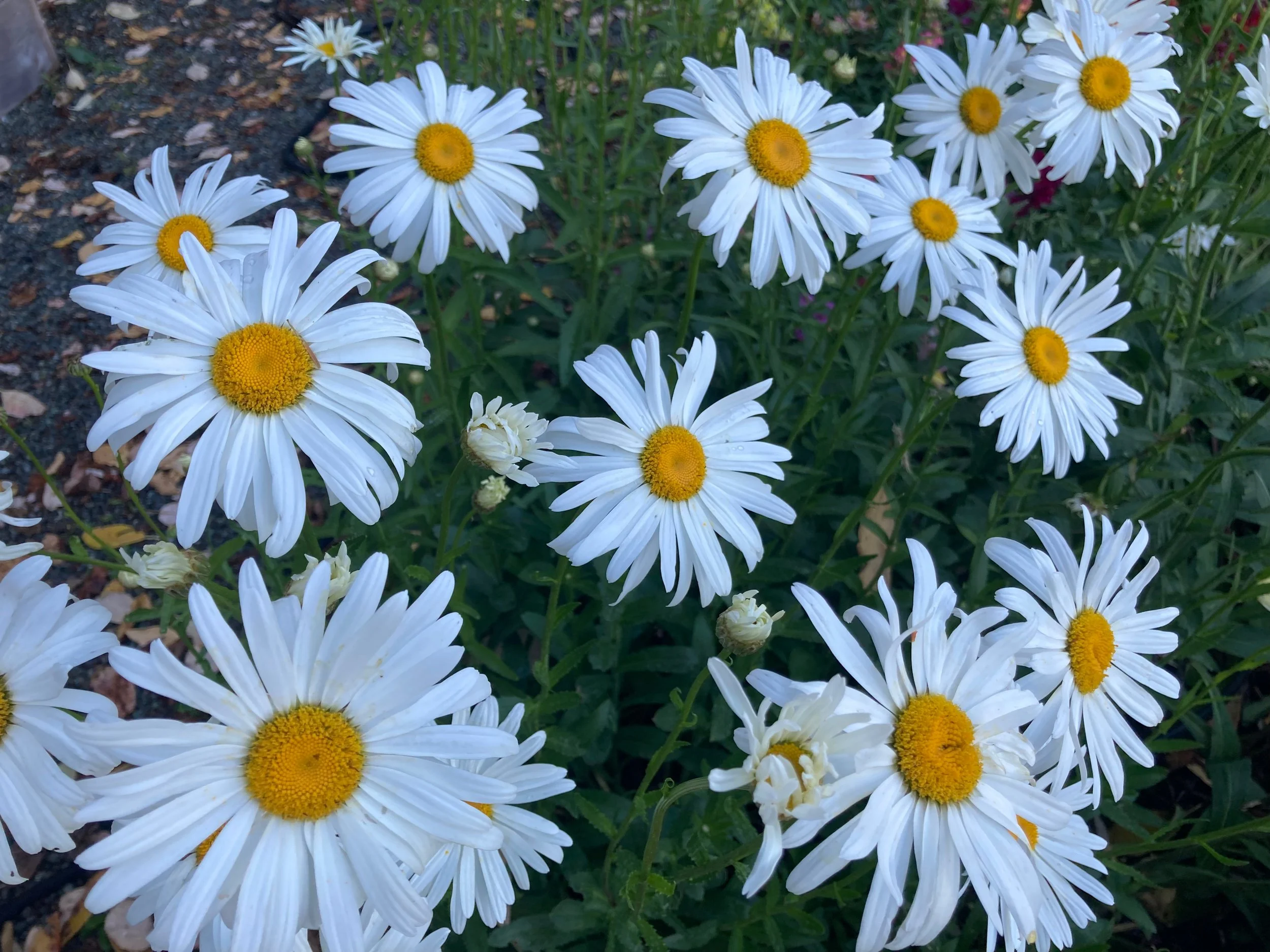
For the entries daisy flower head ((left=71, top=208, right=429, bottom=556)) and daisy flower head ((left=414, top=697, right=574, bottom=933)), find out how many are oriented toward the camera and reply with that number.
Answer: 2

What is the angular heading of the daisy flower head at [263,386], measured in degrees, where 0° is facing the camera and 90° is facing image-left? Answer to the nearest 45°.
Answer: approximately 0°

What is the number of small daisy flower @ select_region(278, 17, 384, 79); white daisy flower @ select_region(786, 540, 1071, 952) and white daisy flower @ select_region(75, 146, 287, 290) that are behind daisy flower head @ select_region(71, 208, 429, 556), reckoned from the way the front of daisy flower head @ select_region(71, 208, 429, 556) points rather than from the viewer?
2

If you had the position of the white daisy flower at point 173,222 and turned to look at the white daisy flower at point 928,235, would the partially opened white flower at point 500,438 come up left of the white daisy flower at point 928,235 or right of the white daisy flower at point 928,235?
right

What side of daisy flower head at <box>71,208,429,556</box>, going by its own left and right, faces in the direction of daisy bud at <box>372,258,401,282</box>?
back

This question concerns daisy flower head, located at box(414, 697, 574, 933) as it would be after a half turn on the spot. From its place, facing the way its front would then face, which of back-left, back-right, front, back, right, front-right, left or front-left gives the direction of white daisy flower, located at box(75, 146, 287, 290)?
front-left

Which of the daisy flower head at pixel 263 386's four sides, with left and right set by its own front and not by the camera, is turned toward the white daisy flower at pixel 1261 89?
left
